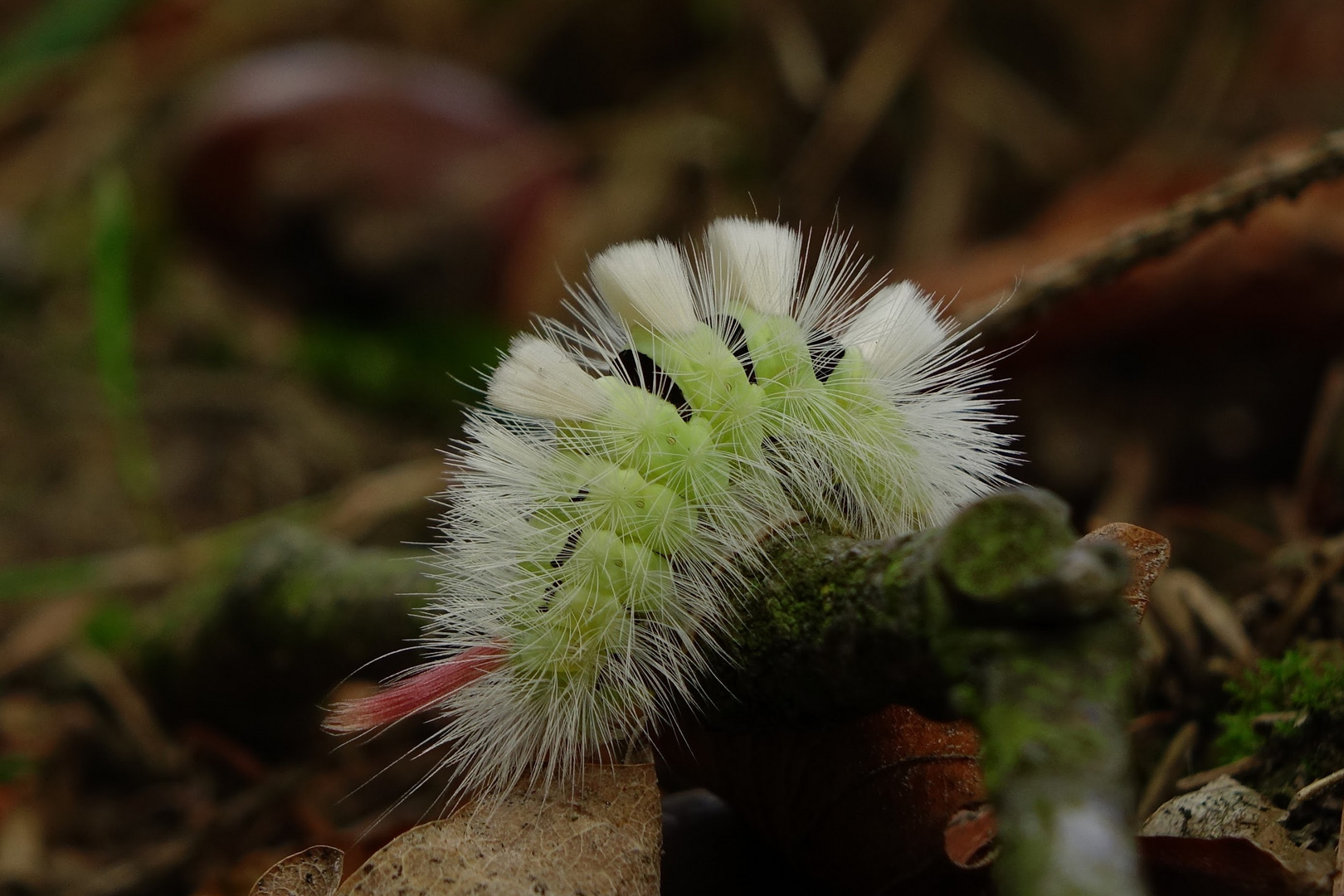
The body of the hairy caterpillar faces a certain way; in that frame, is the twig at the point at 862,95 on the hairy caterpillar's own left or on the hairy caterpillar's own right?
on the hairy caterpillar's own left

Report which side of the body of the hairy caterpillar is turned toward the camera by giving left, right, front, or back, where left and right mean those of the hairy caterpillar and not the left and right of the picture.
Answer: right
